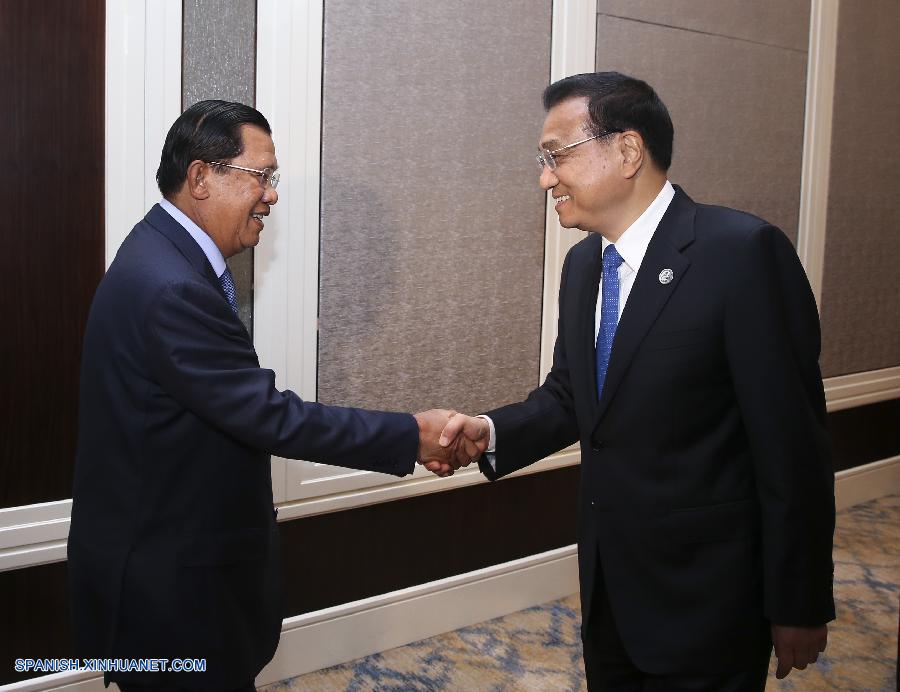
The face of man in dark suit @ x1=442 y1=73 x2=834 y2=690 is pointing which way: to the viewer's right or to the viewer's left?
to the viewer's left

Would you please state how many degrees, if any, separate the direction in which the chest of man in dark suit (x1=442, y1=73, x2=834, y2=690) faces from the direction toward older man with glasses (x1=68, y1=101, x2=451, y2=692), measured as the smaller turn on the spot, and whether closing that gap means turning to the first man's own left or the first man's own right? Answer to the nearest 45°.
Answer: approximately 45° to the first man's own right

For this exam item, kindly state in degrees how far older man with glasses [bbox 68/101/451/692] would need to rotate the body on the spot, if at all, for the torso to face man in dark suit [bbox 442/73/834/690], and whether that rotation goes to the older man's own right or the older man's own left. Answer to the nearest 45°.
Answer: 0° — they already face them

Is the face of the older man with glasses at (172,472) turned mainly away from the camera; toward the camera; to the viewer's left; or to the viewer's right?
to the viewer's right

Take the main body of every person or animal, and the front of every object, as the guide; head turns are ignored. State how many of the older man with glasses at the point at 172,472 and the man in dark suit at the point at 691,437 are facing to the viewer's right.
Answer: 1

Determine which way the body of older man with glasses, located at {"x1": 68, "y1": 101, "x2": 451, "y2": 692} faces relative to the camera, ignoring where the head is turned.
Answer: to the viewer's right

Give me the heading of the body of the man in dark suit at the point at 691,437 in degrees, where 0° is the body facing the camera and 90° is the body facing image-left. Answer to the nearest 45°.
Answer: approximately 45°
